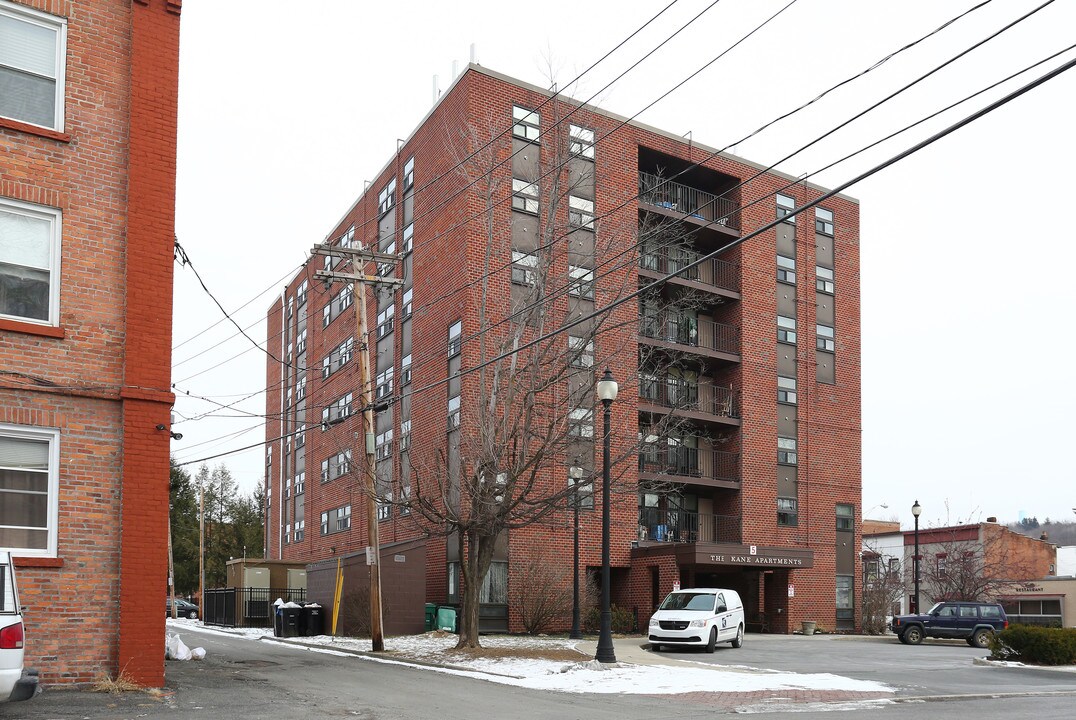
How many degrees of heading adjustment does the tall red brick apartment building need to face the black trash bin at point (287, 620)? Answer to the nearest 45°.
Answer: approximately 90° to its right

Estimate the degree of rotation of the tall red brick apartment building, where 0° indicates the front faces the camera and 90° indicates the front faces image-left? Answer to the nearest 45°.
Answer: approximately 315°

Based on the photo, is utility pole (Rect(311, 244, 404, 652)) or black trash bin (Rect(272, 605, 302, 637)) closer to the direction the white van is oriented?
the utility pole

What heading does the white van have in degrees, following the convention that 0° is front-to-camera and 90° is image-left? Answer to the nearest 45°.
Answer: approximately 45°

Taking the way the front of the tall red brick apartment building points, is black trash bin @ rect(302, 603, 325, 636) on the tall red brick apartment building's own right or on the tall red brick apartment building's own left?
on the tall red brick apartment building's own right
